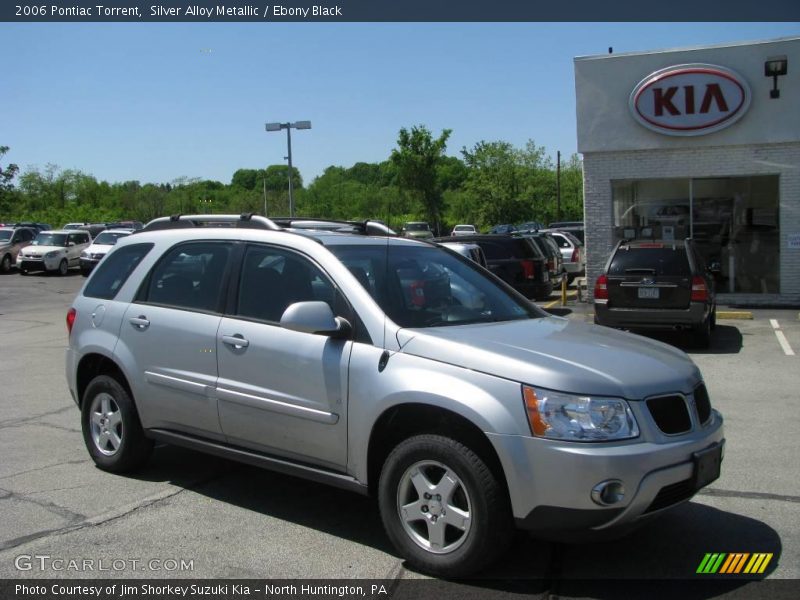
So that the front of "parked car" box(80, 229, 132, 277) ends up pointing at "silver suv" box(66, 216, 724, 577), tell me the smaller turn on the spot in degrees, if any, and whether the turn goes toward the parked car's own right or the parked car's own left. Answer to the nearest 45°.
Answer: approximately 45° to the parked car's own left

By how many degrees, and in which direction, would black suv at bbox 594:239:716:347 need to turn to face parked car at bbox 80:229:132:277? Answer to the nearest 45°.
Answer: approximately 45° to its left

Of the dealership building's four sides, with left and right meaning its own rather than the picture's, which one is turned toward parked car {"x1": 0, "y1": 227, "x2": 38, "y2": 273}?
right

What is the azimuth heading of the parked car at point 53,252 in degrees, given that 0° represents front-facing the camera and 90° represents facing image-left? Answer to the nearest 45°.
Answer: approximately 45°

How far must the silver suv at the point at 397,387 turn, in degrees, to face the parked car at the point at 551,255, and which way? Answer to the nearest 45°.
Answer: approximately 135° to its left

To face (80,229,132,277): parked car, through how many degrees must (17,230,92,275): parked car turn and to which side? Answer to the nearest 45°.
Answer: approximately 90° to its left

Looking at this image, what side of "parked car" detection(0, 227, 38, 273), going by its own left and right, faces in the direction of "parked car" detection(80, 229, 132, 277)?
left

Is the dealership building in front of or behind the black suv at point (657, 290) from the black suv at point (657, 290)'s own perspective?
in front

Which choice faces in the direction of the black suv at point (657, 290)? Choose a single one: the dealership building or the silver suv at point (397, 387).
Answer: the dealership building

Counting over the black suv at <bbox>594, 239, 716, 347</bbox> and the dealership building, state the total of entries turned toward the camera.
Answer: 1

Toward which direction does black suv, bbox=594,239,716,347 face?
away from the camera

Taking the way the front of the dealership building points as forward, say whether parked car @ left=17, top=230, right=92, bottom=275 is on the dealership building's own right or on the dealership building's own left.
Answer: on the dealership building's own right
